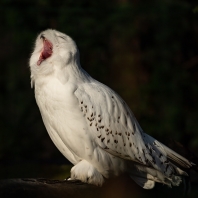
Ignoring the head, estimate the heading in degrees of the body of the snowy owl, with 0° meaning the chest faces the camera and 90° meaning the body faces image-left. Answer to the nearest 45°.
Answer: approximately 45°
